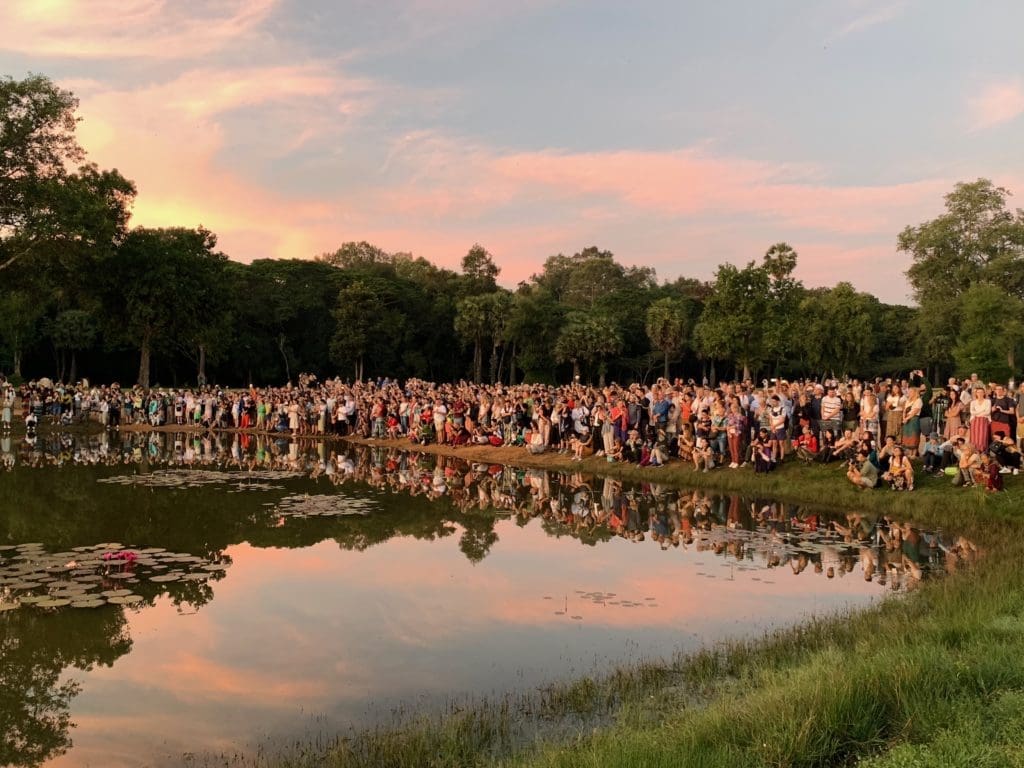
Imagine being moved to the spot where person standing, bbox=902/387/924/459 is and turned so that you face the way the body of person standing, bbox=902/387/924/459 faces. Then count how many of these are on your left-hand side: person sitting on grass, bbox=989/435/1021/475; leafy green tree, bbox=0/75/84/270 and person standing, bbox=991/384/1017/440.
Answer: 2

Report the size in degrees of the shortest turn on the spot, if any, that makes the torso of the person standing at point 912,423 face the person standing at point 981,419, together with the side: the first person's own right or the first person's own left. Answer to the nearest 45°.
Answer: approximately 90° to the first person's own left

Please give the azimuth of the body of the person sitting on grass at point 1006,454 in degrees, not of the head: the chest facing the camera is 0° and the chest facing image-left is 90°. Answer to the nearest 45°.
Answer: approximately 45°

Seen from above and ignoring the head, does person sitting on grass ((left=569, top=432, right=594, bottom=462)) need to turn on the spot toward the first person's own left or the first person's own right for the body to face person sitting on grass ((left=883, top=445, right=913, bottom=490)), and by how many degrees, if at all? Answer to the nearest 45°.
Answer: approximately 90° to the first person's own left

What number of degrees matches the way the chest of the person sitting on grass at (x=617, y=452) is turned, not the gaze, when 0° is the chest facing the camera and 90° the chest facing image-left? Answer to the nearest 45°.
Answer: approximately 45°

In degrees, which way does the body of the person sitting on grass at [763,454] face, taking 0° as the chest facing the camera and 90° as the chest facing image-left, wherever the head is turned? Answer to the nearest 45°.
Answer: approximately 45°

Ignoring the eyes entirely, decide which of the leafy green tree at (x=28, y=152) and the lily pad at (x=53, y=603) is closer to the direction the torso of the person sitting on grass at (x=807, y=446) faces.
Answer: the lily pad
